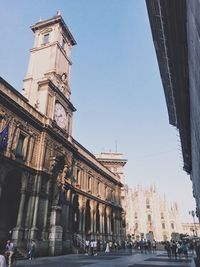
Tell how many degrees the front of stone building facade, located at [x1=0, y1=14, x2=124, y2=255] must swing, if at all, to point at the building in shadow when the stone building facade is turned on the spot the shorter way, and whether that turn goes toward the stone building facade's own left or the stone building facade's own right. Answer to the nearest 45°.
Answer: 0° — it already faces it

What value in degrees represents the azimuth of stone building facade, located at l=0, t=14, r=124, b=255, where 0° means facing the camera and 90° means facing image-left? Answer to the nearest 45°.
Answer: approximately 315°
